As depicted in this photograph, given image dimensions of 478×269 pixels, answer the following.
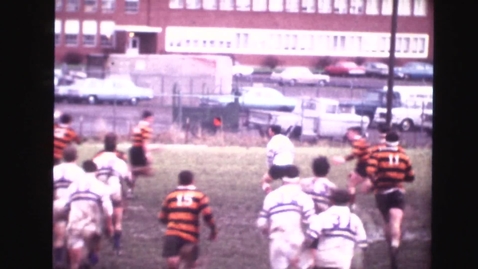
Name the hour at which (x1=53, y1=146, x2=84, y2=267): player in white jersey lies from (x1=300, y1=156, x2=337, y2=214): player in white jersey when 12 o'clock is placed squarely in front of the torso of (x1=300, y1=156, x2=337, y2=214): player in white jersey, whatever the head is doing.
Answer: (x1=53, y1=146, x2=84, y2=267): player in white jersey is roughly at 9 o'clock from (x1=300, y1=156, x2=337, y2=214): player in white jersey.

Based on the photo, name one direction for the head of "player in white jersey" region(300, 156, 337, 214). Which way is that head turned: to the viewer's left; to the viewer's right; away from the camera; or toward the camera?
away from the camera

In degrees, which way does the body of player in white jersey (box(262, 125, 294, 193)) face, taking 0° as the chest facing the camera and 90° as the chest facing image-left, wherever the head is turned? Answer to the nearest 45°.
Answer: approximately 135°

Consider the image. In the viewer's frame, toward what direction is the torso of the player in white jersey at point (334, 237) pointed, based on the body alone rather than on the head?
away from the camera

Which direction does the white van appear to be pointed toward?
to the viewer's left

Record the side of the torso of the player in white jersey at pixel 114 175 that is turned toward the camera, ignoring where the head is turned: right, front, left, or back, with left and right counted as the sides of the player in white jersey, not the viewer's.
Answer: back

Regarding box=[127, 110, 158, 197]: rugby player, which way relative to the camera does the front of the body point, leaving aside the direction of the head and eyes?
to the viewer's right
